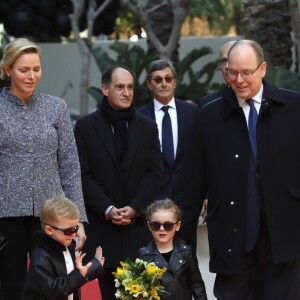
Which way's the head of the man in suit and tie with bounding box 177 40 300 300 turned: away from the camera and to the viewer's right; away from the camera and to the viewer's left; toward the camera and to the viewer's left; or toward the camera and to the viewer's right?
toward the camera and to the viewer's left

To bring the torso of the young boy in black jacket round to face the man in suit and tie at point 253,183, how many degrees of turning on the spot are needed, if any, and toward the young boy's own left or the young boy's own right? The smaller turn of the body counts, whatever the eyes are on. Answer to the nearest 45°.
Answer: approximately 45° to the young boy's own left

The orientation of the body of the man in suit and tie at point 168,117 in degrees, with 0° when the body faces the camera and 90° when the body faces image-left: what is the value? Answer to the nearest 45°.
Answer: approximately 0°

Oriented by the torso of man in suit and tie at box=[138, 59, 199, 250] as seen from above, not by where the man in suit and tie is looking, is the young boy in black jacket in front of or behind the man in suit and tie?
in front

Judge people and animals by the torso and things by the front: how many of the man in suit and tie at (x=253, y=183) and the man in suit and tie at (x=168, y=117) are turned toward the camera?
2

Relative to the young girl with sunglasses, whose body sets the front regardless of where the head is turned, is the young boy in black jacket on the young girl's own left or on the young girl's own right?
on the young girl's own right

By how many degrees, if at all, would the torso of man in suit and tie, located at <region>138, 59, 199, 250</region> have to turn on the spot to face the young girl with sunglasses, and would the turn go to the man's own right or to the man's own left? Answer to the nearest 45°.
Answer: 0° — they already face them

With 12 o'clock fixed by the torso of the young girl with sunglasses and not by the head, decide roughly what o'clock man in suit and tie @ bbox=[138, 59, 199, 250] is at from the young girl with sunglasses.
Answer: The man in suit and tie is roughly at 6 o'clock from the young girl with sunglasses.
